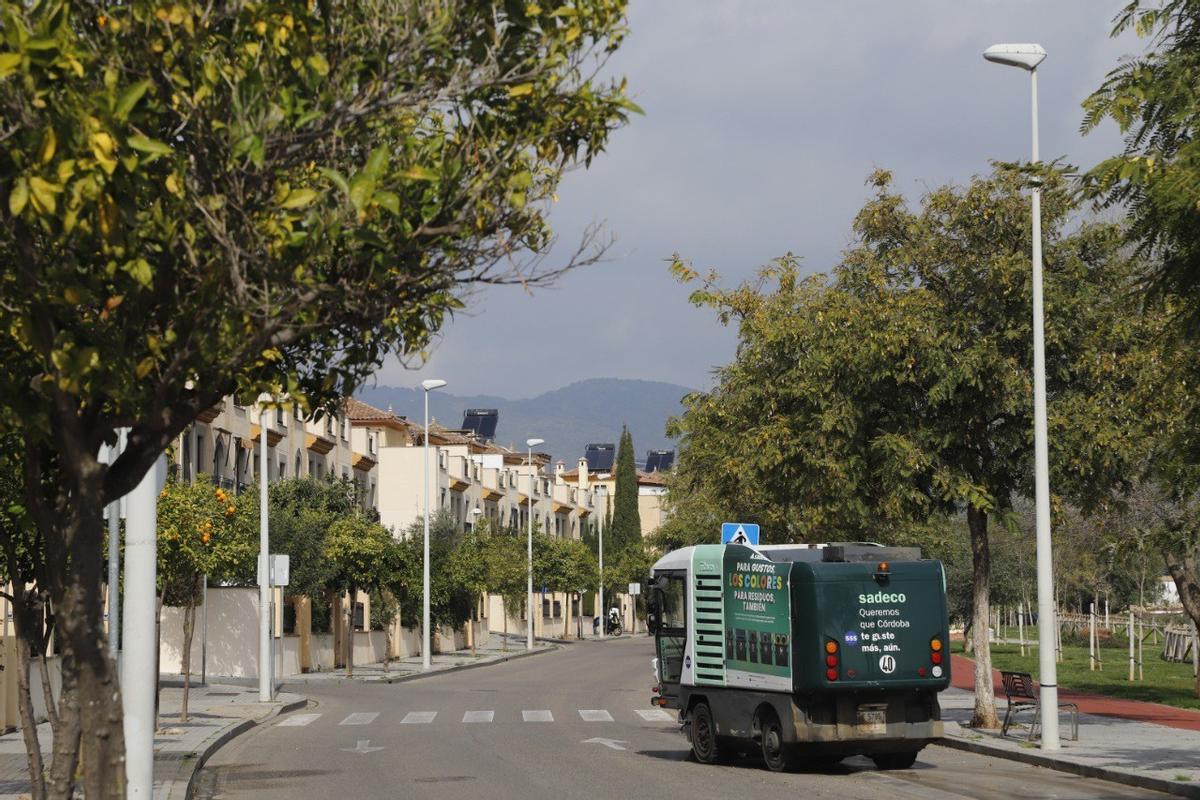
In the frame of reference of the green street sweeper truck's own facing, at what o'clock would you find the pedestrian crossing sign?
The pedestrian crossing sign is roughly at 1 o'clock from the green street sweeper truck.

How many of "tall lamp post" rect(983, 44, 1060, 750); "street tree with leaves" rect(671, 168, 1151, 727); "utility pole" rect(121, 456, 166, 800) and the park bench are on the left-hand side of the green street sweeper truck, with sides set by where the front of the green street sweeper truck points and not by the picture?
1

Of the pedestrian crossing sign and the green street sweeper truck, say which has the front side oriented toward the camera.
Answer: the pedestrian crossing sign

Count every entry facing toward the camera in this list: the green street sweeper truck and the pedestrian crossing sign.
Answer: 1

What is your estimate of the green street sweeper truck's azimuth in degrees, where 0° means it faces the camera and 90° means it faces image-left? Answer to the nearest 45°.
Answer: approximately 135°

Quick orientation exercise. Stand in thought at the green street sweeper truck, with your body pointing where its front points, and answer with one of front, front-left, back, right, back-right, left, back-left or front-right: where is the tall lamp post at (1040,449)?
right

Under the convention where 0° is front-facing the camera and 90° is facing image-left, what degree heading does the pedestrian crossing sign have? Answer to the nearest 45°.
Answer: approximately 0°

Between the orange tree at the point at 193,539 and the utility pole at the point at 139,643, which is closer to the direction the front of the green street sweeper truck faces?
the orange tree

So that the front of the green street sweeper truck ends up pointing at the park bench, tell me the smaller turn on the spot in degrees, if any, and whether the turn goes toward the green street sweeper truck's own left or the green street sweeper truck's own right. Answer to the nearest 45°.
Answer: approximately 90° to the green street sweeper truck's own right

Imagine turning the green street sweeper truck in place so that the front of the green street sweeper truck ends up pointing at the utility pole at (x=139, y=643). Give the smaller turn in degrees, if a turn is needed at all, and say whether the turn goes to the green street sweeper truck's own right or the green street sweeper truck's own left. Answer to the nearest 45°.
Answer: approximately 90° to the green street sweeper truck's own left

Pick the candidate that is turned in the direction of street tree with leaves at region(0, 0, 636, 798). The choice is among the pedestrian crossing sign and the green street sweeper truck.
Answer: the pedestrian crossing sign

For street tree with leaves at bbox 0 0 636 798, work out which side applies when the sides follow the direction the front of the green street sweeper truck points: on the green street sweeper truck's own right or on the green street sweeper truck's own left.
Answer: on the green street sweeper truck's own left
